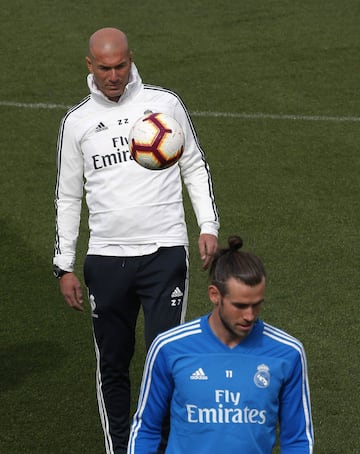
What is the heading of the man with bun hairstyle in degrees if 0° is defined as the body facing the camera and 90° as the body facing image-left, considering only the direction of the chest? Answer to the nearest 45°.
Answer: approximately 0°

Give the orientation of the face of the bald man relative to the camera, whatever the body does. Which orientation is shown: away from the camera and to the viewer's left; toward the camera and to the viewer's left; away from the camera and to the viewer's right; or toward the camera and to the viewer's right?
toward the camera and to the viewer's right

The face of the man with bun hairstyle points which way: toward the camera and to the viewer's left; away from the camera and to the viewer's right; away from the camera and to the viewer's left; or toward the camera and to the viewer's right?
toward the camera and to the viewer's right

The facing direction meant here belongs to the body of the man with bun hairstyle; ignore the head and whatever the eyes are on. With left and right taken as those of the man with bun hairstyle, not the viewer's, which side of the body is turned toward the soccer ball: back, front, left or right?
back

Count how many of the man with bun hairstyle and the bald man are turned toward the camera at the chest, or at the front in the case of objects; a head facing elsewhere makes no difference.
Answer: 2

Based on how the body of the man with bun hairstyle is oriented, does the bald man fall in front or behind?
behind

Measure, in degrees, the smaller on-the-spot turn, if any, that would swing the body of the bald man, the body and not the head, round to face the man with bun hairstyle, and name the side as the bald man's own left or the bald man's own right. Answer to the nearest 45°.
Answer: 0° — they already face them
